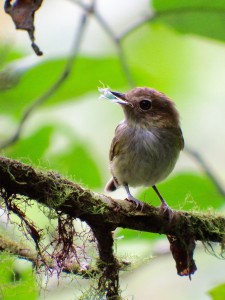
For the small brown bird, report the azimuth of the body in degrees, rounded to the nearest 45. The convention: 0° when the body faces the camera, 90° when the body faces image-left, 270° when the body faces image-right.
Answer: approximately 0°

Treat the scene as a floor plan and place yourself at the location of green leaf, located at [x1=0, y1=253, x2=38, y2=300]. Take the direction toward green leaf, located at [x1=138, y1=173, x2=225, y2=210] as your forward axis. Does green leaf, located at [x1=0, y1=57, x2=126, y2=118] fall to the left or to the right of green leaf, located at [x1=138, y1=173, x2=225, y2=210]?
left
